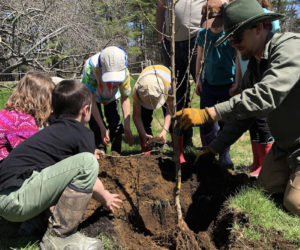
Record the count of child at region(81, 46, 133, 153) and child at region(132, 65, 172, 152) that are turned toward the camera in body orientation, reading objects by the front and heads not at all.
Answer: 2

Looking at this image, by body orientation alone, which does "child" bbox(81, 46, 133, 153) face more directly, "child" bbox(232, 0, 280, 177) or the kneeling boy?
the kneeling boy

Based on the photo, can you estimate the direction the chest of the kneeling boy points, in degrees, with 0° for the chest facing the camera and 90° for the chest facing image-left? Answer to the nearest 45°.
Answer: approximately 225°

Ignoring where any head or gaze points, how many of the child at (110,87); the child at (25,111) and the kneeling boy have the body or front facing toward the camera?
1

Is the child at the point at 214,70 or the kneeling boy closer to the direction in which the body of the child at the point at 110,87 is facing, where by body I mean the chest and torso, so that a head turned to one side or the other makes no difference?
the kneeling boy

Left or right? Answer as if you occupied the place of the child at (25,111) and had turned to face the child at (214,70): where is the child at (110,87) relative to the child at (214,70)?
left

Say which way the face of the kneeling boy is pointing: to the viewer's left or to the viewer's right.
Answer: to the viewer's right

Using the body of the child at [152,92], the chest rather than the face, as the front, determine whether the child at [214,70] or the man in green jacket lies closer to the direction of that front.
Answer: the man in green jacket

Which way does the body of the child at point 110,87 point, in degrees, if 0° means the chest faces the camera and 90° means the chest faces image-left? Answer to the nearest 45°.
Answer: approximately 0°

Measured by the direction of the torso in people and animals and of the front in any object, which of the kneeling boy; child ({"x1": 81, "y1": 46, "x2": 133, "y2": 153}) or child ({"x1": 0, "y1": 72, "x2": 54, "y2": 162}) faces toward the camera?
child ({"x1": 81, "y1": 46, "x2": 133, "y2": 153})
